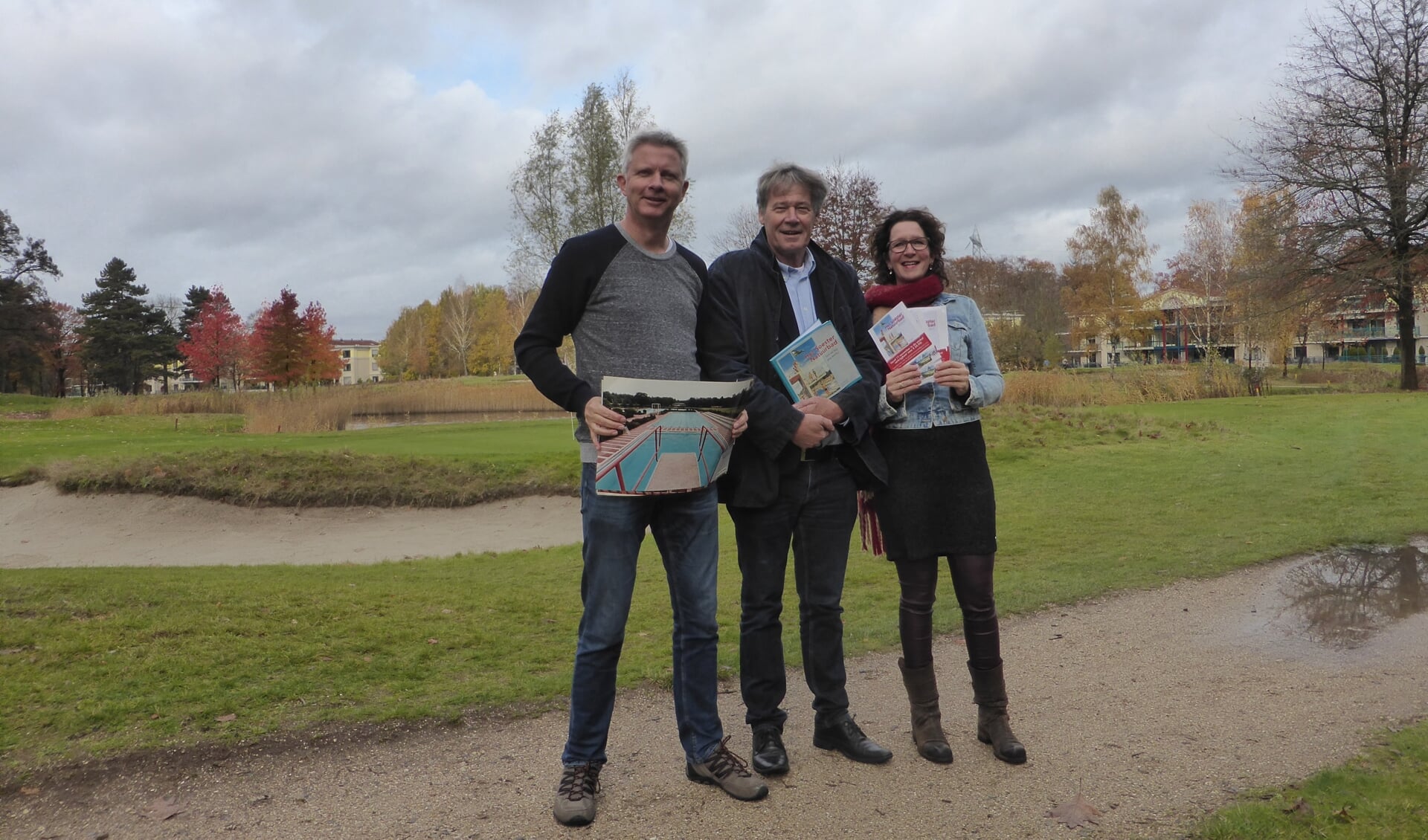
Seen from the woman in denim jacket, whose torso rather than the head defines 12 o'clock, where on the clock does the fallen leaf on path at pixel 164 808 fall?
The fallen leaf on path is roughly at 2 o'clock from the woman in denim jacket.

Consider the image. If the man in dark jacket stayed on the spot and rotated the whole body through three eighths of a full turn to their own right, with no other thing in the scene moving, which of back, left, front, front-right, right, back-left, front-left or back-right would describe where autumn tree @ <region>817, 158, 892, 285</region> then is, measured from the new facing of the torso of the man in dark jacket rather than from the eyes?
front-right

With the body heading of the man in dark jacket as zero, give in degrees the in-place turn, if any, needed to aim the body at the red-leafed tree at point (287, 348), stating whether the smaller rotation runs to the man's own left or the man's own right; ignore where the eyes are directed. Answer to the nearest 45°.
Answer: approximately 135° to the man's own right

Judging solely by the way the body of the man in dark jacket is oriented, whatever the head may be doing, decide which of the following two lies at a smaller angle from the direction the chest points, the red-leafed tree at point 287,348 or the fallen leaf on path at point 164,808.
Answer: the fallen leaf on path

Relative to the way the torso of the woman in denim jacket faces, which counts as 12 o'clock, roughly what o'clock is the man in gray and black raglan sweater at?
The man in gray and black raglan sweater is roughly at 2 o'clock from the woman in denim jacket.

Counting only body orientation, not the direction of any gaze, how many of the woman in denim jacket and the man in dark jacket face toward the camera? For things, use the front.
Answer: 2

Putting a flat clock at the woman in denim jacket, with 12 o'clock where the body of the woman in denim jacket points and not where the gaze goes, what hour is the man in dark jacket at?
The man in dark jacket is roughly at 2 o'clock from the woman in denim jacket.

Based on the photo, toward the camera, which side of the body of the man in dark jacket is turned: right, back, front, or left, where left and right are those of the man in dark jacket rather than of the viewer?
front

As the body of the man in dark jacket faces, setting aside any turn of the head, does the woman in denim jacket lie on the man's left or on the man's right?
on the man's left
